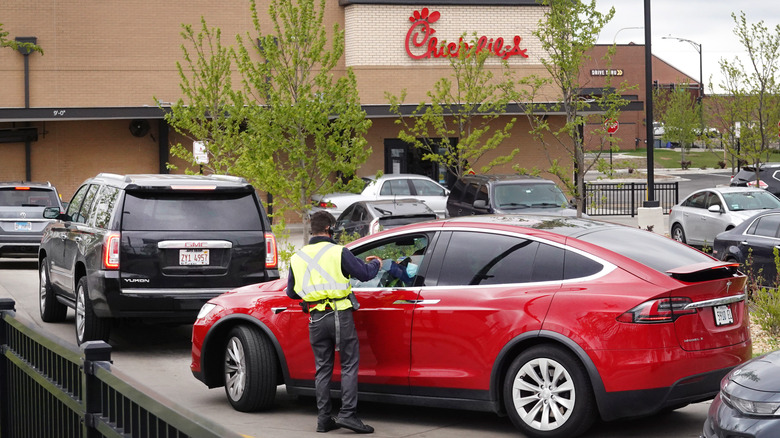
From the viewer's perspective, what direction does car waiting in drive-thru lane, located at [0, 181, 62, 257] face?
away from the camera

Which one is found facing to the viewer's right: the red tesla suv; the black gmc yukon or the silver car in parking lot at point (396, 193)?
the silver car in parking lot

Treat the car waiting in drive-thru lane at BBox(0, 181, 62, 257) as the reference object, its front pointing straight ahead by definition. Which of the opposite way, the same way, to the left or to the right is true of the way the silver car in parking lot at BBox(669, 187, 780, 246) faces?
the opposite way

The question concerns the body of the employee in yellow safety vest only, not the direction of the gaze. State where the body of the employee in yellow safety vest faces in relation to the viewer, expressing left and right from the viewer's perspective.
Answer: facing away from the viewer and to the right of the viewer

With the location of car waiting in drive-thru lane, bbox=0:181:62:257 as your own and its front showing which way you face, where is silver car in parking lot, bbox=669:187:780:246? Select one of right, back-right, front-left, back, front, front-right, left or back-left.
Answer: right

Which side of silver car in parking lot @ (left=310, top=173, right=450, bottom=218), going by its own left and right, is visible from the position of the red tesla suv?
right

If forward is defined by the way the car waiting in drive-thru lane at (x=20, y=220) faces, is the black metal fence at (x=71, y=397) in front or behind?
behind

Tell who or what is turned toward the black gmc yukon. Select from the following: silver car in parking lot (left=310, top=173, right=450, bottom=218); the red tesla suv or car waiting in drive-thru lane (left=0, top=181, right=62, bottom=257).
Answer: the red tesla suv

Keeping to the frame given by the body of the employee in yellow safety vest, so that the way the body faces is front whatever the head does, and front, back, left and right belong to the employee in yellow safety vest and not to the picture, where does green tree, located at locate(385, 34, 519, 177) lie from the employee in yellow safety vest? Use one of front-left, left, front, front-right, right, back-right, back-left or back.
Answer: front-left

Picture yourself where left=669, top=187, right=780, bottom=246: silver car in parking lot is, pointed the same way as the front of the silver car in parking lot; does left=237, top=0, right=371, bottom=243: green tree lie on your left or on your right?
on your right

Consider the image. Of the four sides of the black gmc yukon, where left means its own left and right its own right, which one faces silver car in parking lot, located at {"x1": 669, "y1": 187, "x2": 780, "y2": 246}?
right

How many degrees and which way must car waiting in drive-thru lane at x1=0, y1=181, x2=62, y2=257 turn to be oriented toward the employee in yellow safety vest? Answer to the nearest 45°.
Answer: approximately 180°

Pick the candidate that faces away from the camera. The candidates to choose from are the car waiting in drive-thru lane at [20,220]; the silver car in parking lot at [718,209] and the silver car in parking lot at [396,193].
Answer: the car waiting in drive-thru lane

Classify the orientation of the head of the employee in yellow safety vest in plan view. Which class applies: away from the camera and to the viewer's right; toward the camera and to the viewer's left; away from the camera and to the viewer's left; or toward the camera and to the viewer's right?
away from the camera and to the viewer's right

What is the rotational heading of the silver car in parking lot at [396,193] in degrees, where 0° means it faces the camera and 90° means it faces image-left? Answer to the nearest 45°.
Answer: approximately 270°
